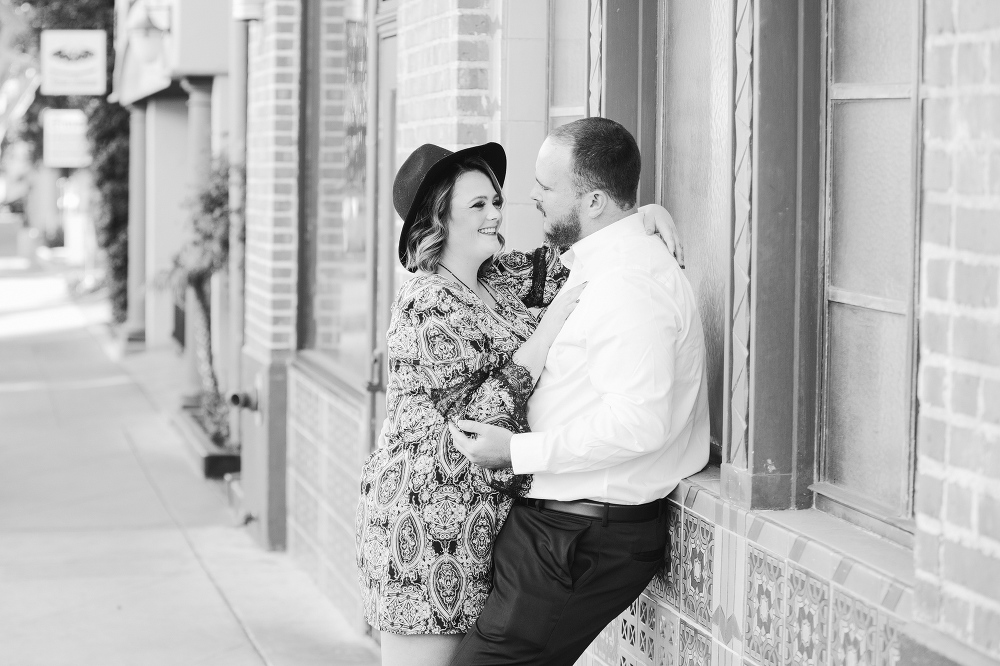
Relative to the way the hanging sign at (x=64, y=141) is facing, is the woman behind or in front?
in front

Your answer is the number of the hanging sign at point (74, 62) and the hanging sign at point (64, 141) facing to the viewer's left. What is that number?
0

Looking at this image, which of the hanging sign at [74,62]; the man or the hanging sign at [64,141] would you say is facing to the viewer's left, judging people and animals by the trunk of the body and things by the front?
the man

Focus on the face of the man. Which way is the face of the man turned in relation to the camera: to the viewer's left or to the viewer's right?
to the viewer's left

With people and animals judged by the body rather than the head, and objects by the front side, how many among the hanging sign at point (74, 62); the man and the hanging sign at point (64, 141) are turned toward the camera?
2

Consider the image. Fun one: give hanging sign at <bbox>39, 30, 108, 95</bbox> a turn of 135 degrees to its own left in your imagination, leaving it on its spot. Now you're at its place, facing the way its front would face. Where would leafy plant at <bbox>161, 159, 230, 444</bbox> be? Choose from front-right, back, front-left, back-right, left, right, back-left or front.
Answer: back-right

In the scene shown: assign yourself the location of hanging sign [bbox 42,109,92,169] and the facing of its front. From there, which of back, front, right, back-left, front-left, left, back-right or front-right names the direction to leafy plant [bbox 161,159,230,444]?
front

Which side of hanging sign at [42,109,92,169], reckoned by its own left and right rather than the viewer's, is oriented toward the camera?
front

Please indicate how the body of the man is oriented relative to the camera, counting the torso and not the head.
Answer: to the viewer's left

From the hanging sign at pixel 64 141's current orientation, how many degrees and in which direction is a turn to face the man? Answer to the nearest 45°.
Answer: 0° — it already faces them

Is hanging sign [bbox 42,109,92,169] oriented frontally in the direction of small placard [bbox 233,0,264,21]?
yes

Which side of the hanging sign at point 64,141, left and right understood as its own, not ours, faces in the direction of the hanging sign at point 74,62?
front

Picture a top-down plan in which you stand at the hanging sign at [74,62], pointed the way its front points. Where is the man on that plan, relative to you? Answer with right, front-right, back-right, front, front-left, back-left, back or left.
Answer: front

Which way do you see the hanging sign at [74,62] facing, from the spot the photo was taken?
facing the viewer

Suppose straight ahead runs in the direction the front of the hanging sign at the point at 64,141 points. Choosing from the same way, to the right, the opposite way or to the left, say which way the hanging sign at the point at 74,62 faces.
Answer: the same way

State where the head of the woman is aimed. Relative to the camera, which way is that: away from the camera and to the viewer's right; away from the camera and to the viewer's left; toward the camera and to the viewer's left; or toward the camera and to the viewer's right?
toward the camera and to the viewer's right

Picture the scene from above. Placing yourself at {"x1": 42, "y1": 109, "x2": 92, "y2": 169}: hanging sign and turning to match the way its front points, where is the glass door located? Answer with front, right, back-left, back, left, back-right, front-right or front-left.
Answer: front

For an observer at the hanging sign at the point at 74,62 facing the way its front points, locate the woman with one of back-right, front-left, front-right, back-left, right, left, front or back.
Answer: front

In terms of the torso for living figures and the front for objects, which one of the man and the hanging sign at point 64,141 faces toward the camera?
the hanging sign
